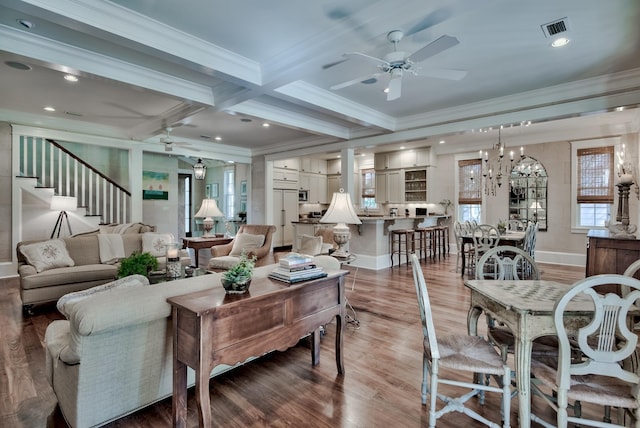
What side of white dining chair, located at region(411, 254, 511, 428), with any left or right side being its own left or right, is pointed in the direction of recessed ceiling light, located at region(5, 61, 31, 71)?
back

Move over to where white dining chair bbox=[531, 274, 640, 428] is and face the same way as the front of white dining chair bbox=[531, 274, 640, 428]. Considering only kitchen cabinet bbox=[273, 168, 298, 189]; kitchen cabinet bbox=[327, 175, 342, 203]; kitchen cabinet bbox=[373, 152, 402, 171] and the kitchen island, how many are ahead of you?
4

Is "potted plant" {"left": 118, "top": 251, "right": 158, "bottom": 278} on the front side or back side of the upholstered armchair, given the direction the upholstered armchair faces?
on the front side

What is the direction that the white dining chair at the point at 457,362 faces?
to the viewer's right

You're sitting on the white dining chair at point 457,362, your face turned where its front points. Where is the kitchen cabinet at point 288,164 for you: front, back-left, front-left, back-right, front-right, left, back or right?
back-left

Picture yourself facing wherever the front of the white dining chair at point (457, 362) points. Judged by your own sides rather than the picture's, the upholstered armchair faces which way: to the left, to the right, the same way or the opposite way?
to the right

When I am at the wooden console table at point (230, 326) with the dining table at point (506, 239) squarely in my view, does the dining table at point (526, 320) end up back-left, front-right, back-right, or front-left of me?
front-right

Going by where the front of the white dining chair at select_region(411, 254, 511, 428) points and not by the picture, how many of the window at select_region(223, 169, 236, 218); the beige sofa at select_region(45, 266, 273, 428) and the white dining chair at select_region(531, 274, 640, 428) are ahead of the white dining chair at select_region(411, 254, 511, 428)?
1

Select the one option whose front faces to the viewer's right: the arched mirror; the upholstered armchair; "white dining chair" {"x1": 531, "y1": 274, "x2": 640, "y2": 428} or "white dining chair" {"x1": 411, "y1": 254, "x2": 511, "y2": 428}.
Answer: "white dining chair" {"x1": 411, "y1": 254, "x2": 511, "y2": 428}

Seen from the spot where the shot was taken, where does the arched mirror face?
facing the viewer

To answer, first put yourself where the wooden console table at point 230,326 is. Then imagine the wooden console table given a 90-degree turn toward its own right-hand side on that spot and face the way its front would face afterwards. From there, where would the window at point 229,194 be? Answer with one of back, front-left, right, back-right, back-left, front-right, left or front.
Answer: back-right

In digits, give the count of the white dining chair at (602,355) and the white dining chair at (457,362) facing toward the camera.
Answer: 0

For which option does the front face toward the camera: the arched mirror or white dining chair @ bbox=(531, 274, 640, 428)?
the arched mirror

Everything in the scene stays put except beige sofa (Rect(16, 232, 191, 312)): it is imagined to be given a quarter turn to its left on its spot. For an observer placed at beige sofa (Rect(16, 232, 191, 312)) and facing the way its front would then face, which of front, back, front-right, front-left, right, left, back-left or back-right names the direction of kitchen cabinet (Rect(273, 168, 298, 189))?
front

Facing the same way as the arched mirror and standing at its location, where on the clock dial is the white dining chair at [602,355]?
The white dining chair is roughly at 12 o'clock from the arched mirror.

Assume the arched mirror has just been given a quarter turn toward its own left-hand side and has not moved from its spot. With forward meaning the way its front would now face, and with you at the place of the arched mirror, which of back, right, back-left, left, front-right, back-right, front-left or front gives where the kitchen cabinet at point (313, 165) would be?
back

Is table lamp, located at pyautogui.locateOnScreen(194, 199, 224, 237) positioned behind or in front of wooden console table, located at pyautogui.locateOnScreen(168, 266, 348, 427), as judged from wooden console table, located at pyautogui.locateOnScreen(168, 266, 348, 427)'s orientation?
behind

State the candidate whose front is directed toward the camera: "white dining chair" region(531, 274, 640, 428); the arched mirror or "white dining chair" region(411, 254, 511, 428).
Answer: the arched mirror

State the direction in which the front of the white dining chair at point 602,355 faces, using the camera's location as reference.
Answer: facing away from the viewer and to the left of the viewer

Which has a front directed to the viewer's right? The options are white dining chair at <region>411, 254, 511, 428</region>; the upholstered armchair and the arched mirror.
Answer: the white dining chair

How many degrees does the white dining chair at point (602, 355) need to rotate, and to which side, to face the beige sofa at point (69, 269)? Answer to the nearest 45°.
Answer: approximately 45° to its left
